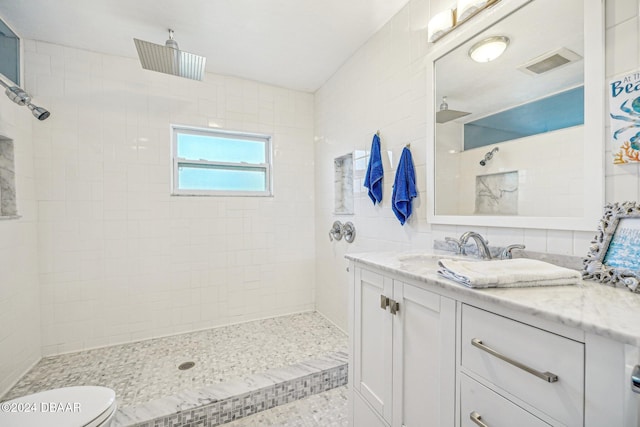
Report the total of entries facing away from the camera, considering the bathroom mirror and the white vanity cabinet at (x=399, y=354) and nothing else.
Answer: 0

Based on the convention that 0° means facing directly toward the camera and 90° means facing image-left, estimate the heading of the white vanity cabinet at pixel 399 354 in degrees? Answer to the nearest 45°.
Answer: approximately 45°

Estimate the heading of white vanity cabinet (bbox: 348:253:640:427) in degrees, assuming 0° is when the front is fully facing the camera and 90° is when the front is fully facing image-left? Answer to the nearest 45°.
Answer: approximately 45°

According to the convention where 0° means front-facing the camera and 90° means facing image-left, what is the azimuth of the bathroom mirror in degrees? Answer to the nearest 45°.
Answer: approximately 45°

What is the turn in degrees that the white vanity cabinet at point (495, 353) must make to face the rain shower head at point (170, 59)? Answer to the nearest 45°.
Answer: approximately 45° to its right

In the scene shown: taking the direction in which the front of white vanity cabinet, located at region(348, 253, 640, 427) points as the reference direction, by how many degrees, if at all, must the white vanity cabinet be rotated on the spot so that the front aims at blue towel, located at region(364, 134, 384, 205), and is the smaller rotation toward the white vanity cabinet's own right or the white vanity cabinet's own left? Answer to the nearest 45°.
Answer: approximately 90° to the white vanity cabinet's own right

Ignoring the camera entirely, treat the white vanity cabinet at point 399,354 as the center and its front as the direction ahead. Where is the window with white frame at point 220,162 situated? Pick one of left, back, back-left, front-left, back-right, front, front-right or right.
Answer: right

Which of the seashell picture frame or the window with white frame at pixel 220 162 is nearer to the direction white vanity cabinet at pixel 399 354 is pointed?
the window with white frame
